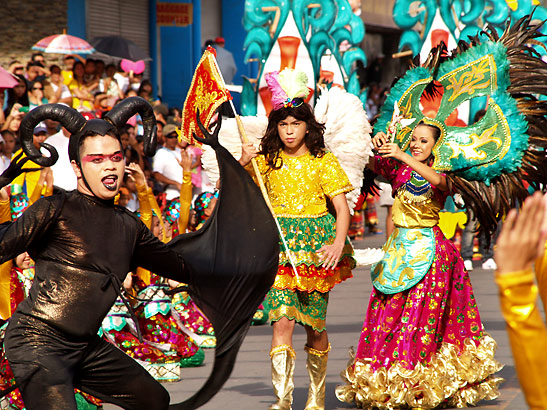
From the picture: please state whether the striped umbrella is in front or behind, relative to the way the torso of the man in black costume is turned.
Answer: behind

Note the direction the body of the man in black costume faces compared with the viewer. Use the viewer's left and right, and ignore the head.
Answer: facing the viewer and to the right of the viewer

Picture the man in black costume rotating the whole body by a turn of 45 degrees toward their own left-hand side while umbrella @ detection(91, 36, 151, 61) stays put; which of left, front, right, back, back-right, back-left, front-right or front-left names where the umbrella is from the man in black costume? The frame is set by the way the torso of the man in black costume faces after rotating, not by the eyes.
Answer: left
